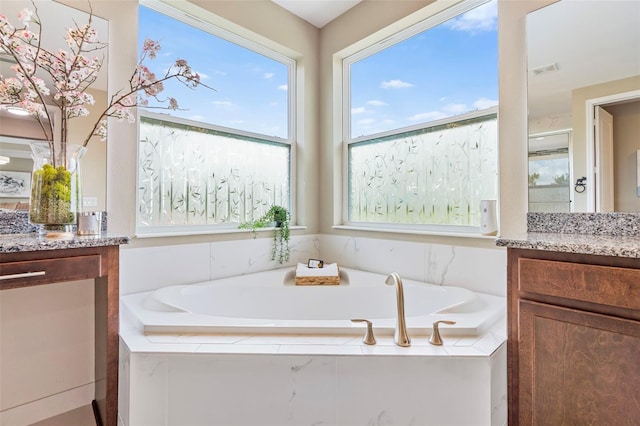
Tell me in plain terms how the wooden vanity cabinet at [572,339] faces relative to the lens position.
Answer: facing the viewer and to the left of the viewer

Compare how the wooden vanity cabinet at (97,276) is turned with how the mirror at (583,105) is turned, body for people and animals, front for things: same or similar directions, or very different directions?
very different directions

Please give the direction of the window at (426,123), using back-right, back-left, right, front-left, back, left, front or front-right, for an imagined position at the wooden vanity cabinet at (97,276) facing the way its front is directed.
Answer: front-left

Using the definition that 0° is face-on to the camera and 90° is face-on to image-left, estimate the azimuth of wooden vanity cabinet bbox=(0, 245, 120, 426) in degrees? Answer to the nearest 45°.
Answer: approximately 315°

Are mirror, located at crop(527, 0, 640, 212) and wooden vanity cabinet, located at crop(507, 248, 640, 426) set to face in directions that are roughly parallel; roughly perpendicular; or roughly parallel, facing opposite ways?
roughly parallel

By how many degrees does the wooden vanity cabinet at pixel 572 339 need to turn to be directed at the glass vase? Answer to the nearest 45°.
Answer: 0° — it already faces it

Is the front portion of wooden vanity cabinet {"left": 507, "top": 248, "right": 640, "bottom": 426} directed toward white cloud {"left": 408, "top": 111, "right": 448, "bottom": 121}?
no

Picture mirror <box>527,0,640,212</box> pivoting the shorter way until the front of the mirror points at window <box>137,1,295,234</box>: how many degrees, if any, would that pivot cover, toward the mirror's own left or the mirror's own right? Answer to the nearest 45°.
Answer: approximately 45° to the mirror's own right

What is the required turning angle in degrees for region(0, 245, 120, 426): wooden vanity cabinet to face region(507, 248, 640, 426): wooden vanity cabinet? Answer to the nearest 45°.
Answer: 0° — it already faces it

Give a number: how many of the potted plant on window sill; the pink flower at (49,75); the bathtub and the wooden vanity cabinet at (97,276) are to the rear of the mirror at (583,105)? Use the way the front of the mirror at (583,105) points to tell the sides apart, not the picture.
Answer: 0

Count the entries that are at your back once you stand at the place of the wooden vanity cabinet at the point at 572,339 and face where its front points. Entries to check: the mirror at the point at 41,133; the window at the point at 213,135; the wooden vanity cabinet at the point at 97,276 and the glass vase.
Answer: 0

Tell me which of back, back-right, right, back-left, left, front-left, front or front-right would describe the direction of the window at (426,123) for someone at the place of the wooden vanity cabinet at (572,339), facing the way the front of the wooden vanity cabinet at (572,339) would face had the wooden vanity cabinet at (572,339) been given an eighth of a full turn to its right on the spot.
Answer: front-right

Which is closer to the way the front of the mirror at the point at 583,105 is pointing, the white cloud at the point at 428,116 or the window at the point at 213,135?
the window

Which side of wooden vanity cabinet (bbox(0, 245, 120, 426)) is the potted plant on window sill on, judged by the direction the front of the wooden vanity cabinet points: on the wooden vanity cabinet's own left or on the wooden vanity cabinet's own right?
on the wooden vanity cabinet's own left

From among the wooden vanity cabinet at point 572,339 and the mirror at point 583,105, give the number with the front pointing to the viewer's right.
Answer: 0

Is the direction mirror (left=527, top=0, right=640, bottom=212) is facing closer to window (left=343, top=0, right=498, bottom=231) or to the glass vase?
the glass vase

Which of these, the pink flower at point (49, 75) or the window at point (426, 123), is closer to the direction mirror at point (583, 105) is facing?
the pink flower
